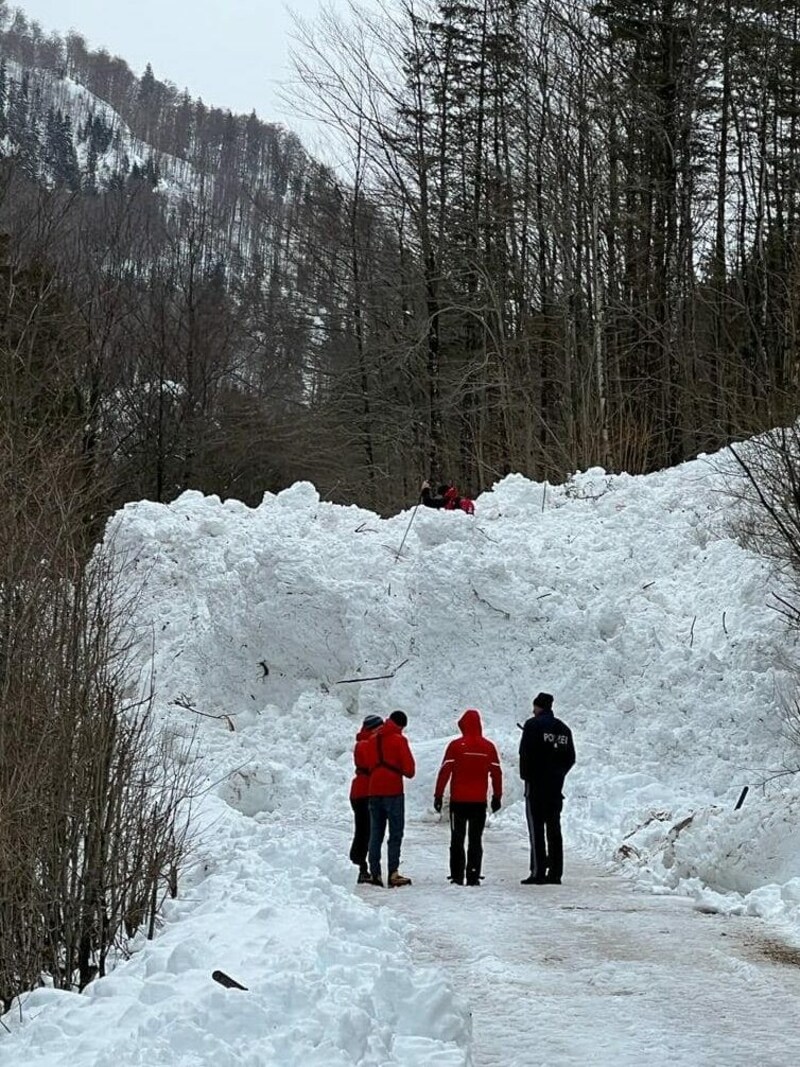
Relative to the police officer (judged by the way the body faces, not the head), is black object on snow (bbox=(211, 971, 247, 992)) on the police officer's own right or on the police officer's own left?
on the police officer's own left

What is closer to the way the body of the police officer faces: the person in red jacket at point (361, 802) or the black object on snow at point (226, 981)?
the person in red jacket

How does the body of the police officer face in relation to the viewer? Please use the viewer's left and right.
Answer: facing away from the viewer and to the left of the viewer

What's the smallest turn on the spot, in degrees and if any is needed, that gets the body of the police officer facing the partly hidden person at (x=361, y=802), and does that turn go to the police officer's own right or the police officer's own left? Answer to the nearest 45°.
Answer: approximately 45° to the police officer's own left

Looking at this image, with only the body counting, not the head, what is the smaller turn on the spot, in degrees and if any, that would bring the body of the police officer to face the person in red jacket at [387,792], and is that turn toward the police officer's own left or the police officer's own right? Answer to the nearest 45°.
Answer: approximately 45° to the police officer's own left

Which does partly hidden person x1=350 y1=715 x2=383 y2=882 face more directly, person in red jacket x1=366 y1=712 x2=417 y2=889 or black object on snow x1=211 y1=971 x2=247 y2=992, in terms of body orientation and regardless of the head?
the person in red jacket
